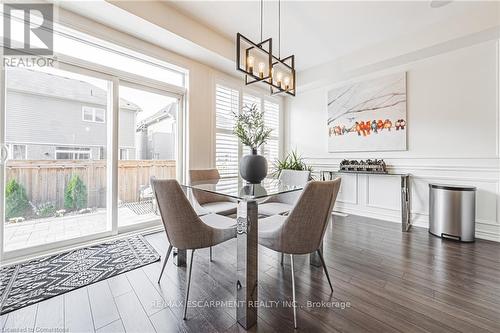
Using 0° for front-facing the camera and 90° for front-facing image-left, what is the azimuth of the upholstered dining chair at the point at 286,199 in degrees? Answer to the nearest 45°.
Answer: approximately 45°

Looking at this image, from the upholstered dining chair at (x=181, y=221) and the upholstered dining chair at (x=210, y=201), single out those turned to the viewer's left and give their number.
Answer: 0

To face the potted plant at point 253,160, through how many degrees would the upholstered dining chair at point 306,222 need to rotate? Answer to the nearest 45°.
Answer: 0° — it already faces it

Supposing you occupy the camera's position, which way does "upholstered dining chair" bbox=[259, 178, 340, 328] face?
facing away from the viewer and to the left of the viewer

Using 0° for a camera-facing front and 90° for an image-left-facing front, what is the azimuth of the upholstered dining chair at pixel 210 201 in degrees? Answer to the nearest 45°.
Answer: approximately 315°

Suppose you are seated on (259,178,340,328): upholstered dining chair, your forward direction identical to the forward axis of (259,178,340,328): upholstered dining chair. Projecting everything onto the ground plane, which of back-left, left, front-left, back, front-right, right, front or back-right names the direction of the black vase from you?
front

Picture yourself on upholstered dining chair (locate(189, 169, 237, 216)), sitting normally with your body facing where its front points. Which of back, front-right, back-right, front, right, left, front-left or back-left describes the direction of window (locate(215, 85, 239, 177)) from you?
back-left

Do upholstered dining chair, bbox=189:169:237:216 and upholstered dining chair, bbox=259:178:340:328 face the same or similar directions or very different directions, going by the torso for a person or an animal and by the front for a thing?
very different directions

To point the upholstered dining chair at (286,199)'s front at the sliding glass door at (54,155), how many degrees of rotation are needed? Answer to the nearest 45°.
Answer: approximately 45° to its right

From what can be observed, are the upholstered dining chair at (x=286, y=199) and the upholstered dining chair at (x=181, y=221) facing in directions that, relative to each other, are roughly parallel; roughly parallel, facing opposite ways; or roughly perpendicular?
roughly parallel, facing opposite ways

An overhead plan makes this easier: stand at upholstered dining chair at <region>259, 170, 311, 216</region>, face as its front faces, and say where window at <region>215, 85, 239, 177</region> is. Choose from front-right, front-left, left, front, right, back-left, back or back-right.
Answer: right

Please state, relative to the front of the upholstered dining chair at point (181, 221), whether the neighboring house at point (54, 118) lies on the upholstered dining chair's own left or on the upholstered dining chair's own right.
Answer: on the upholstered dining chair's own left

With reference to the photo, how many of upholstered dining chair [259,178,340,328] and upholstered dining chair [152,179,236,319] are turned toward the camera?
0

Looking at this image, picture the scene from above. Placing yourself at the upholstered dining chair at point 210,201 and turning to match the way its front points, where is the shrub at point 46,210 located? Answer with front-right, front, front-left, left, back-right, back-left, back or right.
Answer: back-right

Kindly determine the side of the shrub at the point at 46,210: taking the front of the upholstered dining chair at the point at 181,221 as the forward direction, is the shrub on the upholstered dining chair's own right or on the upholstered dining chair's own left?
on the upholstered dining chair's own left

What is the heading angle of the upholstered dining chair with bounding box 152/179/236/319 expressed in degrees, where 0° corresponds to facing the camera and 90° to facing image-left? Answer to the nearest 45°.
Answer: approximately 225°

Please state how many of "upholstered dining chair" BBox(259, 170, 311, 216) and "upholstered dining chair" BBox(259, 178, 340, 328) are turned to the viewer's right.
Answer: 0

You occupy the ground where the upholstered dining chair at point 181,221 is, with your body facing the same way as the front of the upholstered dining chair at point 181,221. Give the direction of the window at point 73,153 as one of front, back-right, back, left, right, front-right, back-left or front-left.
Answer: left
